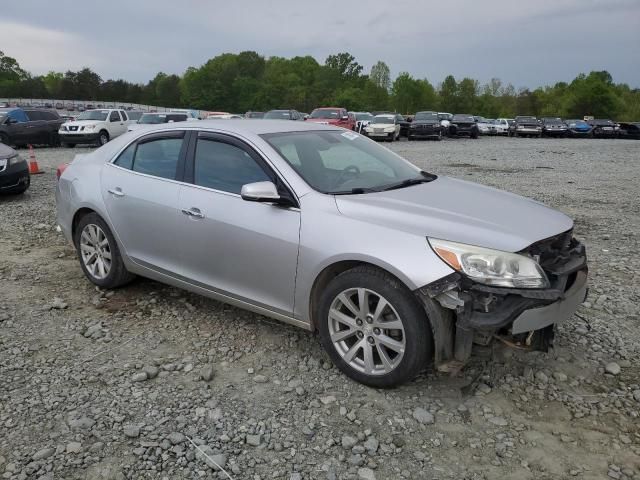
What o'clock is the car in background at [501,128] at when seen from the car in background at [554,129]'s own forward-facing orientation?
the car in background at [501,128] is roughly at 3 o'clock from the car in background at [554,129].

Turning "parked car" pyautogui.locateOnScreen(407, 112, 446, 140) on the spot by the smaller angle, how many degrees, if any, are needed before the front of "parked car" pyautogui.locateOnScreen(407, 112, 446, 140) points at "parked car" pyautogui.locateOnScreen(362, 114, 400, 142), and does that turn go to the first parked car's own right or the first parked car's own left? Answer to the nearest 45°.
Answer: approximately 45° to the first parked car's own right

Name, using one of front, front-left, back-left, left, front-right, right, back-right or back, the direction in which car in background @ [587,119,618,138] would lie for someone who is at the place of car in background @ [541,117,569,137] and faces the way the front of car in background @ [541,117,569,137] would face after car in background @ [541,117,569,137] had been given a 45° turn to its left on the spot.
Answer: left

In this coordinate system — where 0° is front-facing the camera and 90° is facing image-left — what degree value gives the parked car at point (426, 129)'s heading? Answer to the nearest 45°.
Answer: approximately 0°

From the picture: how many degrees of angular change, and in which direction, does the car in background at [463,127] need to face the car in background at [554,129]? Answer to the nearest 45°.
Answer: approximately 135° to its left

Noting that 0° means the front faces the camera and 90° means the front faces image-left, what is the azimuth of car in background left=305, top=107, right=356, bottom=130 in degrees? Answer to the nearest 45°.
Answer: approximately 45°

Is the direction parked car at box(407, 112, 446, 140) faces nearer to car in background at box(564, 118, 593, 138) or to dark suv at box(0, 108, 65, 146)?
the dark suv

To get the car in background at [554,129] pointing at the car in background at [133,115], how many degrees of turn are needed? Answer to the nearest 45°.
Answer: approximately 45° to its right

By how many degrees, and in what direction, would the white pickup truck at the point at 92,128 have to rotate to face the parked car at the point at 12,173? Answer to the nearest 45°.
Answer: approximately 45° to its left

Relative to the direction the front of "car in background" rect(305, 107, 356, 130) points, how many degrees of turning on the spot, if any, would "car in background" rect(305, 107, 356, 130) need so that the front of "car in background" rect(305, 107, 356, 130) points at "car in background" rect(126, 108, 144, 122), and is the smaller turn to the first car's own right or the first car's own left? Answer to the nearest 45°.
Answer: approximately 45° to the first car's own right

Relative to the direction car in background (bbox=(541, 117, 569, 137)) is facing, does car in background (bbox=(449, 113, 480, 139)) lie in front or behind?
in front

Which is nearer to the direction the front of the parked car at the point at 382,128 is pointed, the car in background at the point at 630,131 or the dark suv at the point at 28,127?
the dark suv
